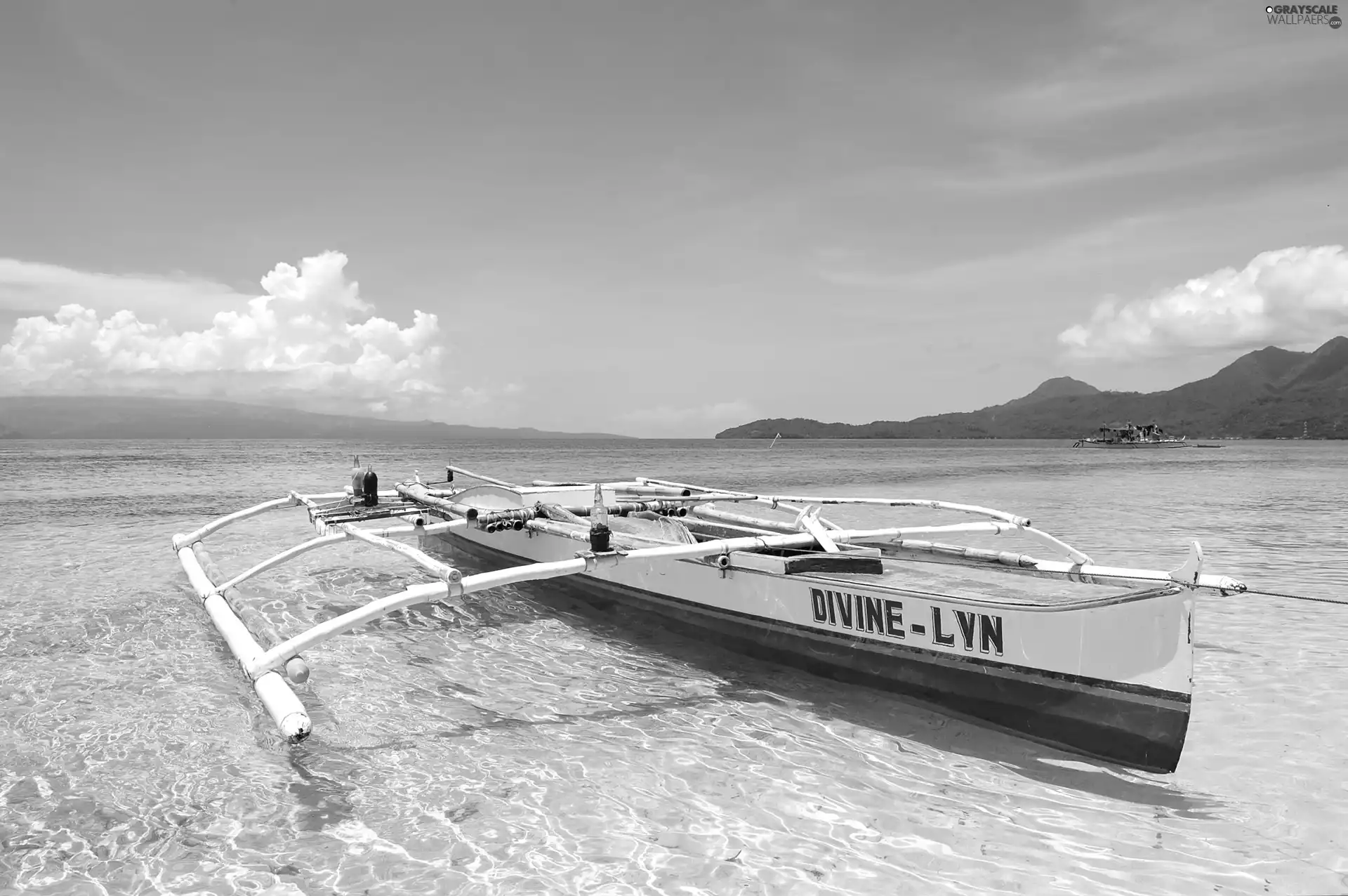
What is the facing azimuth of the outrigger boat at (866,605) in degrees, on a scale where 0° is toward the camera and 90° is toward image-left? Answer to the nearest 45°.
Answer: approximately 315°
